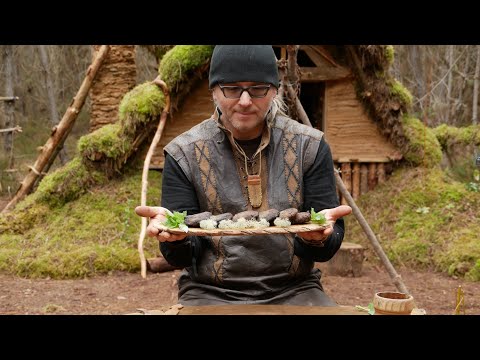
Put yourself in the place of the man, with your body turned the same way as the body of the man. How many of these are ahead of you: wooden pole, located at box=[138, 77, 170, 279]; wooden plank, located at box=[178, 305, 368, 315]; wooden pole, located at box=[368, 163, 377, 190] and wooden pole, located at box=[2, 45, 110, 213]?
1

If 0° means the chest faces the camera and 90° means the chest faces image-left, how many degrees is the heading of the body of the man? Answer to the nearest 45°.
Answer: approximately 0°

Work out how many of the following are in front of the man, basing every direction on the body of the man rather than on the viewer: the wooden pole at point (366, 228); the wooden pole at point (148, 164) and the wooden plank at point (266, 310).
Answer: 1

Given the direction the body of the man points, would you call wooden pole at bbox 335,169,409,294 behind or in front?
behind

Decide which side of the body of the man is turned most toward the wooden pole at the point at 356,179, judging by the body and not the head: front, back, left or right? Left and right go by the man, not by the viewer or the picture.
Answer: back

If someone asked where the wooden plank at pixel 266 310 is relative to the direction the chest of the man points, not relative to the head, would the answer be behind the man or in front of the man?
in front
